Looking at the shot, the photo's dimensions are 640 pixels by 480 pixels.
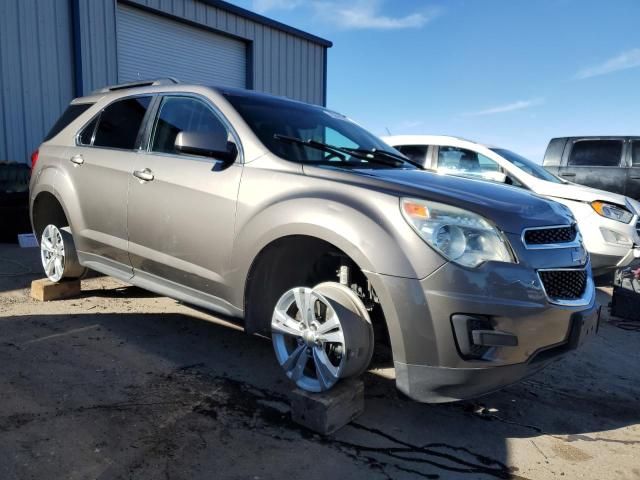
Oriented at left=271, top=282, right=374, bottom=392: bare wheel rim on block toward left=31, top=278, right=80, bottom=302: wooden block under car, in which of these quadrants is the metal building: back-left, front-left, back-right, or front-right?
front-right

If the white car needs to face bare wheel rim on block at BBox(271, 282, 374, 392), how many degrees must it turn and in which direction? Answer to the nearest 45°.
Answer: approximately 45° to its right

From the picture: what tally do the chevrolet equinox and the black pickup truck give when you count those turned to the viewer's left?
0

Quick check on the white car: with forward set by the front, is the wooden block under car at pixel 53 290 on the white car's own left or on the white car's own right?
on the white car's own right

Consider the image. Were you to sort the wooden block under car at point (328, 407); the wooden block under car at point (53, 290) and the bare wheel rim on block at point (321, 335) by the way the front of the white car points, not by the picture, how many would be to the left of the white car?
0

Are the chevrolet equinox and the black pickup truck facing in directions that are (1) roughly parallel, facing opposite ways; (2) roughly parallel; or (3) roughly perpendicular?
roughly parallel

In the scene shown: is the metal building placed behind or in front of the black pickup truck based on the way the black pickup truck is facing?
behind

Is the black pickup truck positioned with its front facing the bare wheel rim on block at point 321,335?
no

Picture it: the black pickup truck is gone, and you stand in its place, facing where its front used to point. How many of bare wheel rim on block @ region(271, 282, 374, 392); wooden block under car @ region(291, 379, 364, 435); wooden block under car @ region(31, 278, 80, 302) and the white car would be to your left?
0

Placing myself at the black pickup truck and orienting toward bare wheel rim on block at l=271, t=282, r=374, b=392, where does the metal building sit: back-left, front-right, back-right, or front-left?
front-right

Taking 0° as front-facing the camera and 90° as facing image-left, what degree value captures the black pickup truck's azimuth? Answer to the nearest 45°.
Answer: approximately 270°

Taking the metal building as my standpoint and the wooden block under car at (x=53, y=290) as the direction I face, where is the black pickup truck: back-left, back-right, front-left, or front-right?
front-left

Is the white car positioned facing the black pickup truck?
no

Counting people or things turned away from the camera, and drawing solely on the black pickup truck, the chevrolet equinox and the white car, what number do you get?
0

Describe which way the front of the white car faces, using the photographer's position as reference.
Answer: facing the viewer and to the right of the viewer

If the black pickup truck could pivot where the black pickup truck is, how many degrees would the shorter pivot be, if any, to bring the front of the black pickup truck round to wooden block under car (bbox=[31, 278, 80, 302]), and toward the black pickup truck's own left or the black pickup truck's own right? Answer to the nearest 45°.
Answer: approximately 135° to the black pickup truck's own right

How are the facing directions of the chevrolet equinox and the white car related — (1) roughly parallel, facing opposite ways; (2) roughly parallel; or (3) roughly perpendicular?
roughly parallel
